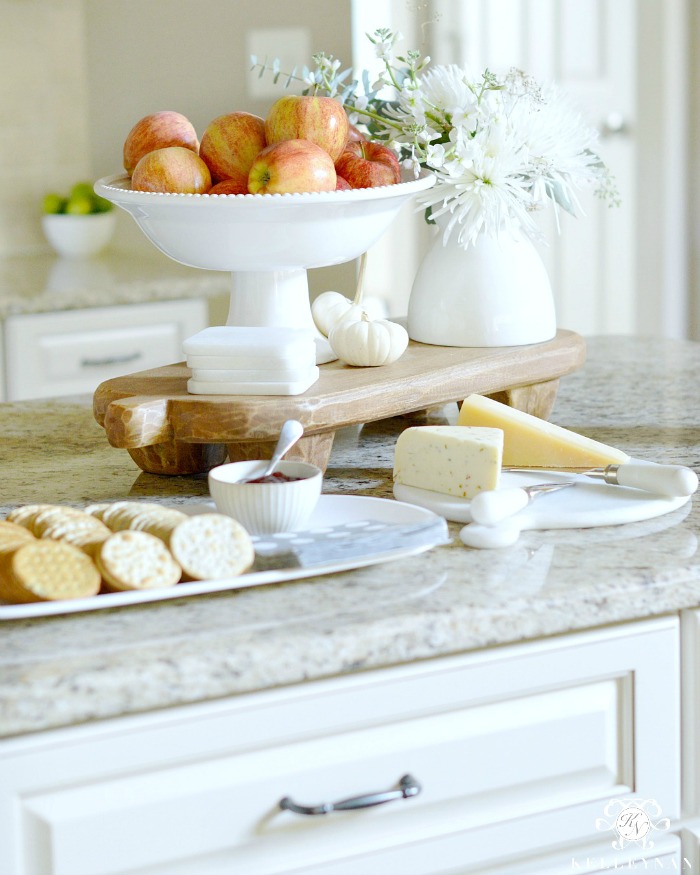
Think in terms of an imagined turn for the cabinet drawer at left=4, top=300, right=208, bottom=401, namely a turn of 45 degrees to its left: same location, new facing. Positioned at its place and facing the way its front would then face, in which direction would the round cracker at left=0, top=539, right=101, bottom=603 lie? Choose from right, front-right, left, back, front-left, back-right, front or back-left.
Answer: right

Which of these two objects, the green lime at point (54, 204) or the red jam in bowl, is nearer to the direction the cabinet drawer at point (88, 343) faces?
the red jam in bowl

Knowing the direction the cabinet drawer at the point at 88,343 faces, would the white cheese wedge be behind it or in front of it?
in front

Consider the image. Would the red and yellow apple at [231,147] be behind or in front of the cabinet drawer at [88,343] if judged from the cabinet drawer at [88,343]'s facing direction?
in front

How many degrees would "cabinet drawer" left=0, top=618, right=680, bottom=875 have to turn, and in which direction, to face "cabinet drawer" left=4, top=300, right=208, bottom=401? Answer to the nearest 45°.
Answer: approximately 135° to its left

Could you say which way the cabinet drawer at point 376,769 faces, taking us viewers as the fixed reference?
facing the viewer and to the right of the viewer

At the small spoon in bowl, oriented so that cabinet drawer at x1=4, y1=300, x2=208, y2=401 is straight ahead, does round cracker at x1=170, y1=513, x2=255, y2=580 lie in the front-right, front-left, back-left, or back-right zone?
back-left

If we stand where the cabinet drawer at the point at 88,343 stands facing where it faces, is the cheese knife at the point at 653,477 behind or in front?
in front

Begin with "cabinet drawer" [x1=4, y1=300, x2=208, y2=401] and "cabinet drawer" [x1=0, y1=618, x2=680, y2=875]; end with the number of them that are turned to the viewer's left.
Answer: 0
